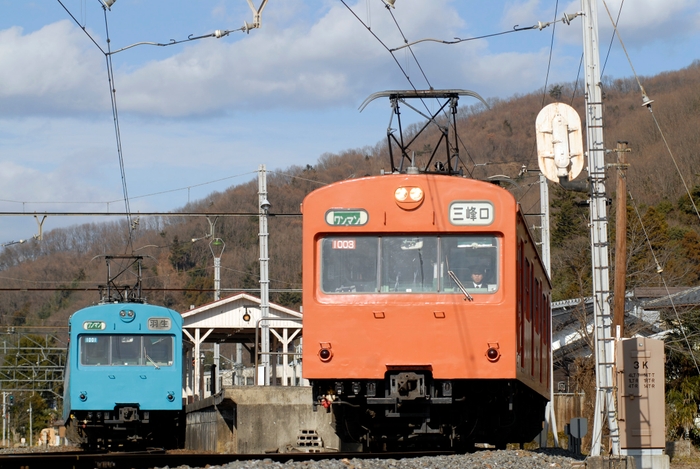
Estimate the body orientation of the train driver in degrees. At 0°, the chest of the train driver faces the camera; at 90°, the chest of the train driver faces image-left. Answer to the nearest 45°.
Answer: approximately 0°

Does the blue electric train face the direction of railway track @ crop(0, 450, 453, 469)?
yes

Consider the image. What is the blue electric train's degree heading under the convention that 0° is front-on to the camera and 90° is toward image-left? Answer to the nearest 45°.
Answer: approximately 0°

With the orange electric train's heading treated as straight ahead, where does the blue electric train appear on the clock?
The blue electric train is roughly at 5 o'clock from the orange electric train.

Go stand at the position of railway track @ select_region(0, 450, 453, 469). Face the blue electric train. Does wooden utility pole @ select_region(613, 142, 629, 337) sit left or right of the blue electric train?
right

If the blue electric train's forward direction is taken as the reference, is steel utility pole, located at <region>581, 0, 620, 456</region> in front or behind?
in front

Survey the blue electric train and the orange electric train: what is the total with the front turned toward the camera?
2

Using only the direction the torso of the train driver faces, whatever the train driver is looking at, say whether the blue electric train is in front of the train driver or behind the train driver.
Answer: behind

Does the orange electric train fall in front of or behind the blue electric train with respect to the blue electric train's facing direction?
in front
